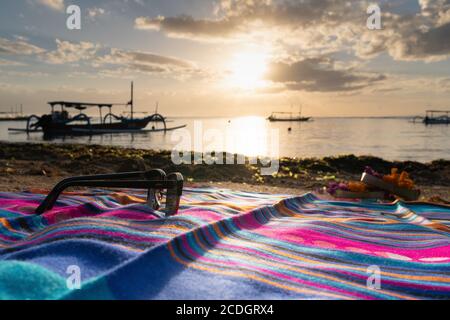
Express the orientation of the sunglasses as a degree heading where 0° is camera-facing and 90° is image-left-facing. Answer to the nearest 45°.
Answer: approximately 270°

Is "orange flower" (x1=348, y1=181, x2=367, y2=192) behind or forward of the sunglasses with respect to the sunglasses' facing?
forward
